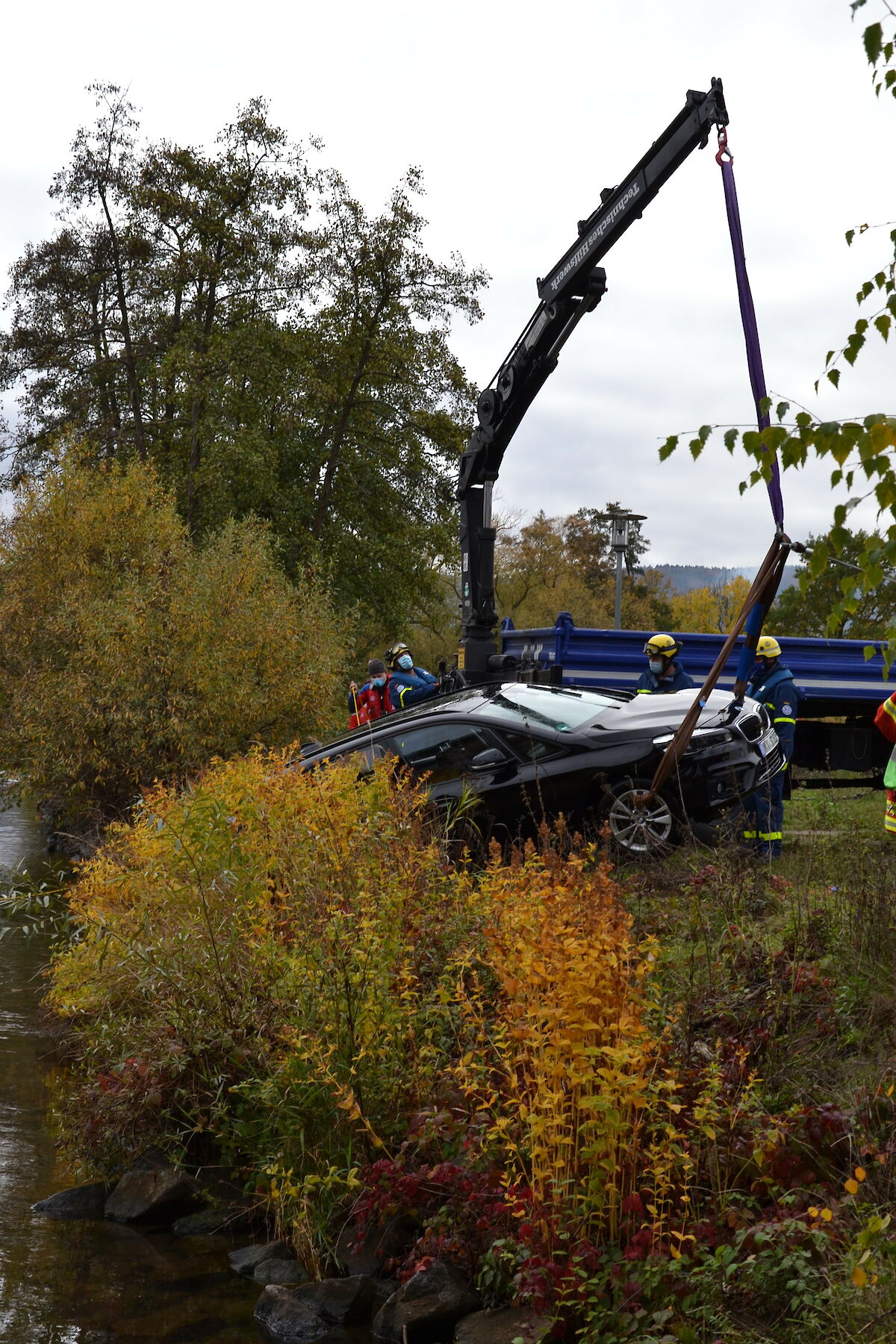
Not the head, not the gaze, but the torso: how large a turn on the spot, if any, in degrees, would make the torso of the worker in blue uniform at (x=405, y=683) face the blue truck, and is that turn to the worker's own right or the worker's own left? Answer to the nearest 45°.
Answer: approximately 45° to the worker's own left

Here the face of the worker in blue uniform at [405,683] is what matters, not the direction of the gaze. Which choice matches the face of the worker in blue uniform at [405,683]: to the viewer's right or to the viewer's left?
to the viewer's right

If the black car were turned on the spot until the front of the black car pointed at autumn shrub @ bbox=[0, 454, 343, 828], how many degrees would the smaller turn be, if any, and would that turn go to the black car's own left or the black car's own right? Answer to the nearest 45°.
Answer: approximately 180°

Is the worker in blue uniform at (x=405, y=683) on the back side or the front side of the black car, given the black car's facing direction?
on the back side

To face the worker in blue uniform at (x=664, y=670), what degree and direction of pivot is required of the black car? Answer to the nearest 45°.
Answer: approximately 135° to its left

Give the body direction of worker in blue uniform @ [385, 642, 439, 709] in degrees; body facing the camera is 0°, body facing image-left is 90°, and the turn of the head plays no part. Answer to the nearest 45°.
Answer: approximately 315°

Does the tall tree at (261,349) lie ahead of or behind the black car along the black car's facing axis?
behind

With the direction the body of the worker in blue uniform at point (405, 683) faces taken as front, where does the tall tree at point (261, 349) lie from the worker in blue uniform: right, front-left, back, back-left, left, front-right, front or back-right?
back-left
